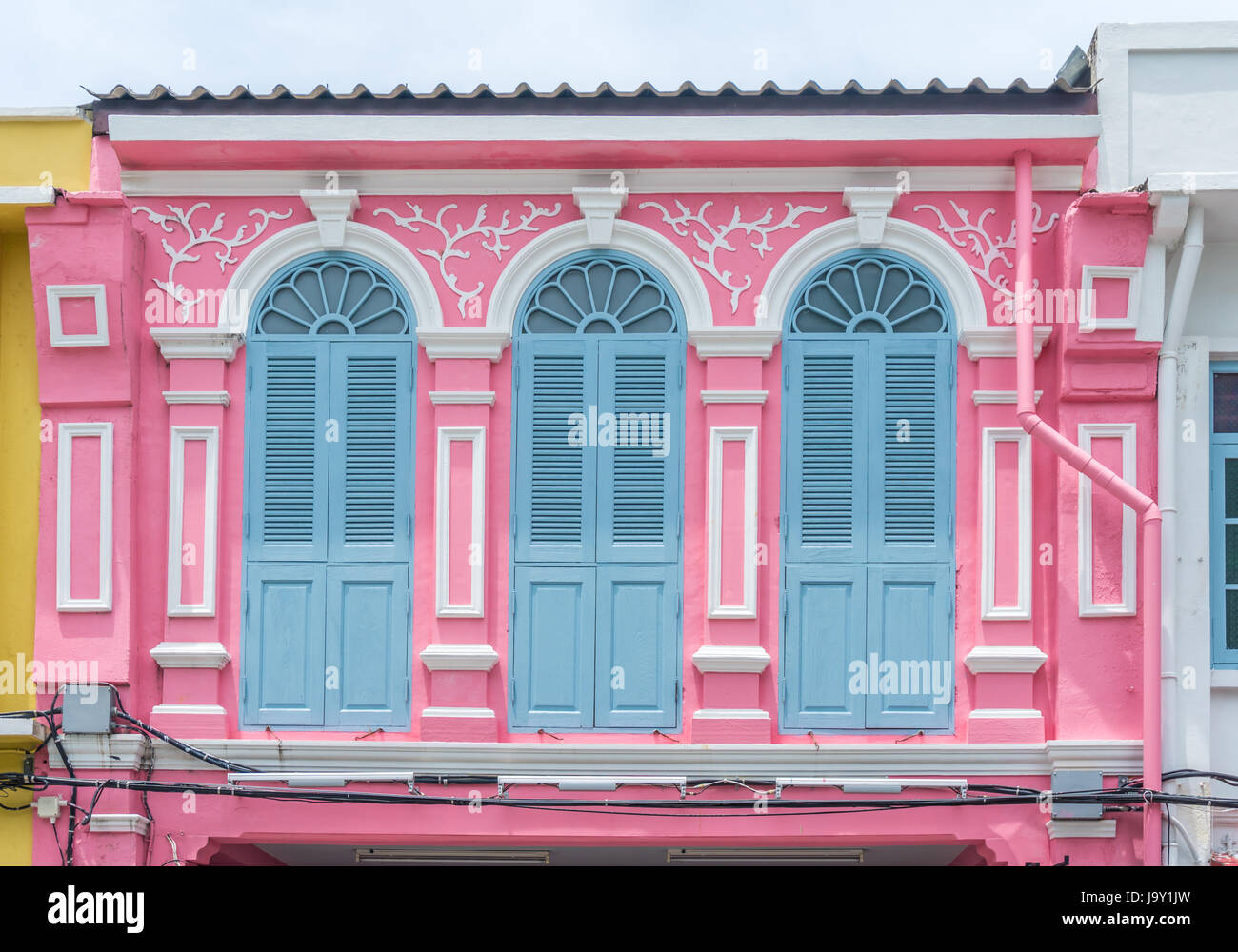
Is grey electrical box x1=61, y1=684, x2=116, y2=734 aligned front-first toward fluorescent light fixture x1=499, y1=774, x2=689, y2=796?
no

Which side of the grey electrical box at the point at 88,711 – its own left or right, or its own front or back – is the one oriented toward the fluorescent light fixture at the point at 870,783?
left

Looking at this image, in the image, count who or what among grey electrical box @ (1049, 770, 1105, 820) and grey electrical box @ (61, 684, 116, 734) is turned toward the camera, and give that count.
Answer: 2

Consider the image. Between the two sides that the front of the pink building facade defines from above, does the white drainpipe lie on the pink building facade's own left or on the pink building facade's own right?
on the pink building facade's own left

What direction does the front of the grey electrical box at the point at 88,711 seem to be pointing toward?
toward the camera

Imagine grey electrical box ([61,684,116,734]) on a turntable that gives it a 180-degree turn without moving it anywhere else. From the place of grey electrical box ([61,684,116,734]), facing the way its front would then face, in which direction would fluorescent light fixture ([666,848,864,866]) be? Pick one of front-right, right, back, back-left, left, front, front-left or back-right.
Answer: right

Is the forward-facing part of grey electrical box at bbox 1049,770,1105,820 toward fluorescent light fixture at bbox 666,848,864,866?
no

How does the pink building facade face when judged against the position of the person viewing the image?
facing the viewer
